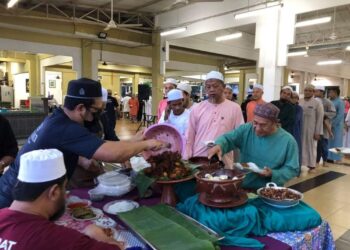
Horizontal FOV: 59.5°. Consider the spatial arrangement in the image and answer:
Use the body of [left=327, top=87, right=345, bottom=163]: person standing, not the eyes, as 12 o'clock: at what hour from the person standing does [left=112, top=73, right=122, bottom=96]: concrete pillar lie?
The concrete pillar is roughly at 1 o'clock from the person standing.

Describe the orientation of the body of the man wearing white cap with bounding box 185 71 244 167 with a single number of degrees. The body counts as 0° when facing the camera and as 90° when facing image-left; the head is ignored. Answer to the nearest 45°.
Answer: approximately 0°

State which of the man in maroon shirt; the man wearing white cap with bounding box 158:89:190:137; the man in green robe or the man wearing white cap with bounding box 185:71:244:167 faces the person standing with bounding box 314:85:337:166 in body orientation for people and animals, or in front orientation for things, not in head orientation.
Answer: the man in maroon shirt

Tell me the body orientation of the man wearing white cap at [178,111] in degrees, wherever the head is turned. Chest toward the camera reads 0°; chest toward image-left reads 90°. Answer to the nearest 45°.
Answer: approximately 0°

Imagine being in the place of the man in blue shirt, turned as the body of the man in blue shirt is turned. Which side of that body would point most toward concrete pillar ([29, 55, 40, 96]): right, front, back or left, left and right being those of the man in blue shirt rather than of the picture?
left

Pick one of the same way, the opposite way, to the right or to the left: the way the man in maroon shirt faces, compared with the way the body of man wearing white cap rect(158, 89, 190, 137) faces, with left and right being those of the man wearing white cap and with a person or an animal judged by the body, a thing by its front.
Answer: the opposite way

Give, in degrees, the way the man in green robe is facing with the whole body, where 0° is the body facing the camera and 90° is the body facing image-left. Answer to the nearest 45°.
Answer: approximately 45°

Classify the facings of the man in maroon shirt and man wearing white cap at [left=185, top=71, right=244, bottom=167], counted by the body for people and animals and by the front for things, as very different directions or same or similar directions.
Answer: very different directions

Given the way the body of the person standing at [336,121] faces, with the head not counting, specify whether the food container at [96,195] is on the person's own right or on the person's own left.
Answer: on the person's own left

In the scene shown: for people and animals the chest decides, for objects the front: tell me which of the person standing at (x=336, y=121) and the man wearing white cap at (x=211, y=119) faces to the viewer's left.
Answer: the person standing

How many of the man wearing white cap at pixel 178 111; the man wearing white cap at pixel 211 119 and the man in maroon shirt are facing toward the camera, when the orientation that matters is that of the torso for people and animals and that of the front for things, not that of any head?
2

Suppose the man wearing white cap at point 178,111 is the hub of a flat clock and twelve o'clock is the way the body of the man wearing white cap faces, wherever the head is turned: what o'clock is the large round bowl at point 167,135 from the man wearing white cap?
The large round bowl is roughly at 12 o'clock from the man wearing white cap.

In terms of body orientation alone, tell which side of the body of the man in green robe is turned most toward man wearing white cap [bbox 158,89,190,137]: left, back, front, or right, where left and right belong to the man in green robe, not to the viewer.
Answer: right

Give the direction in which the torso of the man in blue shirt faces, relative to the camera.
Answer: to the viewer's right

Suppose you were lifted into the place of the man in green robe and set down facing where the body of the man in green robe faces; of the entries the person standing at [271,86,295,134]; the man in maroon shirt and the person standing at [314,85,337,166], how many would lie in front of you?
1
